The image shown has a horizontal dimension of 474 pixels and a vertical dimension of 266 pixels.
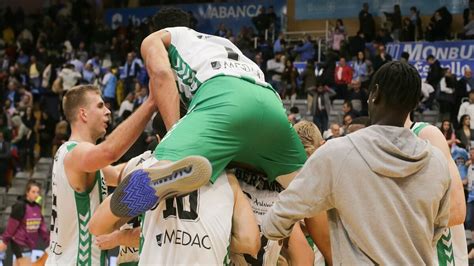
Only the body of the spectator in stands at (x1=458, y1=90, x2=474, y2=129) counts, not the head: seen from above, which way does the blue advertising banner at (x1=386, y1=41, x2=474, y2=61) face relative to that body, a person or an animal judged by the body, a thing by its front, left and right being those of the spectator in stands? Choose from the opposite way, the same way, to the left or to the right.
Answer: the same way

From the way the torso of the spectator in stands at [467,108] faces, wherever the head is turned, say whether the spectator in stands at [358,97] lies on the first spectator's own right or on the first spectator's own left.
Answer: on the first spectator's own right

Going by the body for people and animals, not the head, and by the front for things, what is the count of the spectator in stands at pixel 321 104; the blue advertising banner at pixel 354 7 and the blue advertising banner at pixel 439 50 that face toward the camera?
3

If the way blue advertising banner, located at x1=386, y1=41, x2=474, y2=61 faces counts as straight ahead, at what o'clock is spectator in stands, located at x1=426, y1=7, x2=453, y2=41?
The spectator in stands is roughly at 6 o'clock from the blue advertising banner.

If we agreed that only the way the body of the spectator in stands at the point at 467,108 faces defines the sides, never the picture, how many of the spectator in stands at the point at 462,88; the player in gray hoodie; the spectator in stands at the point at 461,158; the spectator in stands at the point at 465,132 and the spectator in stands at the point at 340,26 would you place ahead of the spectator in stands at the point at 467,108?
3

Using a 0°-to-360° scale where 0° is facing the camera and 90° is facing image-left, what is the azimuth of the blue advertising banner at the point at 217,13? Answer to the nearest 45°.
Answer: approximately 0°

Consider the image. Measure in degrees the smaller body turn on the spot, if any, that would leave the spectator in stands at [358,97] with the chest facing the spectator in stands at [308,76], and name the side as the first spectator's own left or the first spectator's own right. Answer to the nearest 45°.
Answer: approximately 90° to the first spectator's own right

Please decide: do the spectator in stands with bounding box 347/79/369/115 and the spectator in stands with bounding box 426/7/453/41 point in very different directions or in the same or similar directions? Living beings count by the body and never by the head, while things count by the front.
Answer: same or similar directions

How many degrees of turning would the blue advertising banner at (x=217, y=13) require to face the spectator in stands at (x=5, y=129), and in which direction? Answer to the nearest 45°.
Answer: approximately 45° to its right

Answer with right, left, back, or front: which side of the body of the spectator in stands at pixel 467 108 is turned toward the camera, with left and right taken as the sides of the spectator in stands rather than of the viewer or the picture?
front

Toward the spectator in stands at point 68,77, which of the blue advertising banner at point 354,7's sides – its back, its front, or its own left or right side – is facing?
right
